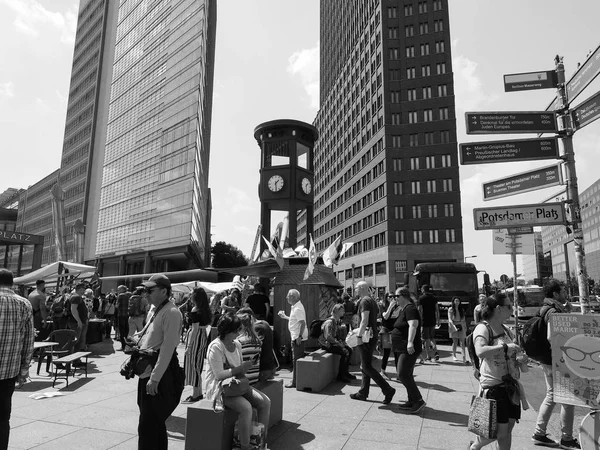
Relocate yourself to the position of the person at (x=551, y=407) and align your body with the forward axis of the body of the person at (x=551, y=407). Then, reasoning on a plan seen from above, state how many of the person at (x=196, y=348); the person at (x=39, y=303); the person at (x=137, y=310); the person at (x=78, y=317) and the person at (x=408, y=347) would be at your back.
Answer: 5

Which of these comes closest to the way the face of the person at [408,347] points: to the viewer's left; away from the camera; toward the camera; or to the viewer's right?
to the viewer's left

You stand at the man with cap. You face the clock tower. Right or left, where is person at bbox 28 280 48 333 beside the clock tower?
left

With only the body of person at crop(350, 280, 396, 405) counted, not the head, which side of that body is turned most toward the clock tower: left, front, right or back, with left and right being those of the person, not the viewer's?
right

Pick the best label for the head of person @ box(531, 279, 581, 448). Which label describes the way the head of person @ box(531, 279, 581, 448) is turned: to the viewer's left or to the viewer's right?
to the viewer's right

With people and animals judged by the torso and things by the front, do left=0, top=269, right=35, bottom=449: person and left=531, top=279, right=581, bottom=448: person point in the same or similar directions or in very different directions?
very different directions

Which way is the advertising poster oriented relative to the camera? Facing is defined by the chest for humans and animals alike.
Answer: toward the camera

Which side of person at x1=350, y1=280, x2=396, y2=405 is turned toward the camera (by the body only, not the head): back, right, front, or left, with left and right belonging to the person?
left
